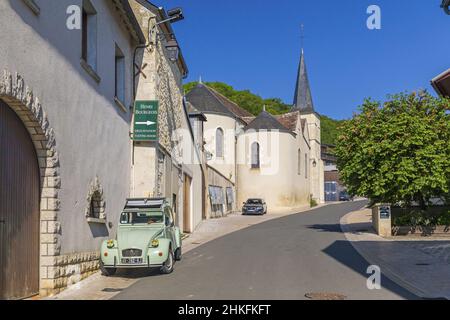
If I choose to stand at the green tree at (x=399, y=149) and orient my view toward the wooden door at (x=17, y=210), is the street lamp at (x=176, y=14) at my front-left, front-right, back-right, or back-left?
front-right

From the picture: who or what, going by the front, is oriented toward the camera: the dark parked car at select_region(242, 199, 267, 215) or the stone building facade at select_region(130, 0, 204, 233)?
the dark parked car

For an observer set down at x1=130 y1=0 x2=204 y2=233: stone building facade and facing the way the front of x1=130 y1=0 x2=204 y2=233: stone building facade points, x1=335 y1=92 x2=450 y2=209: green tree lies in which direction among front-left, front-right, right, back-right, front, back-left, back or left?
front

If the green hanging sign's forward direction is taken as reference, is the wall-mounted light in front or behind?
behind

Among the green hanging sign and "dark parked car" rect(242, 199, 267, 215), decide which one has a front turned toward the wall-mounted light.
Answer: the dark parked car

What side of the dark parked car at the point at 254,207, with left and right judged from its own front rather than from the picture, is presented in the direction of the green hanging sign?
front

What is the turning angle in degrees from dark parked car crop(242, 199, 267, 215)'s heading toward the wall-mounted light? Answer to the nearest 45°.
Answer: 0° — it already faces it

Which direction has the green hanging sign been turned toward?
toward the camera

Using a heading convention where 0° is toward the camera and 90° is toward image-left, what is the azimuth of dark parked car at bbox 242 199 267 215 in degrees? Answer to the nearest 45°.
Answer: approximately 0°

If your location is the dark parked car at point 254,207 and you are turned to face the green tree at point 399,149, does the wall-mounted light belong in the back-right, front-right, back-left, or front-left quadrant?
front-right

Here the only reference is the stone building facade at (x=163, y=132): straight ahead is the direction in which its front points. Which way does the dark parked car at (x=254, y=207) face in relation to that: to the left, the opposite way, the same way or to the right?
to the right

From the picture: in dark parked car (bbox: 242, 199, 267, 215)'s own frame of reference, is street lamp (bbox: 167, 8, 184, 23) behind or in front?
in front

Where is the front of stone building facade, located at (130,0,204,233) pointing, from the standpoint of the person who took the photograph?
facing to the right of the viewer

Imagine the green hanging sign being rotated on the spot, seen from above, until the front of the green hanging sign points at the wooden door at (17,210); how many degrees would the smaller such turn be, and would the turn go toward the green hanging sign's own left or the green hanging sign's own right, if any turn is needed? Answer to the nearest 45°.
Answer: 0° — it already faces it

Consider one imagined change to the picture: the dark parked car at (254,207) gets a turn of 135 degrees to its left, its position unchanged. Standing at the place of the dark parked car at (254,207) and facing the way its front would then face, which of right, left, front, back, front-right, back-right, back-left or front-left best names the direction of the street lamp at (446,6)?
back-right
